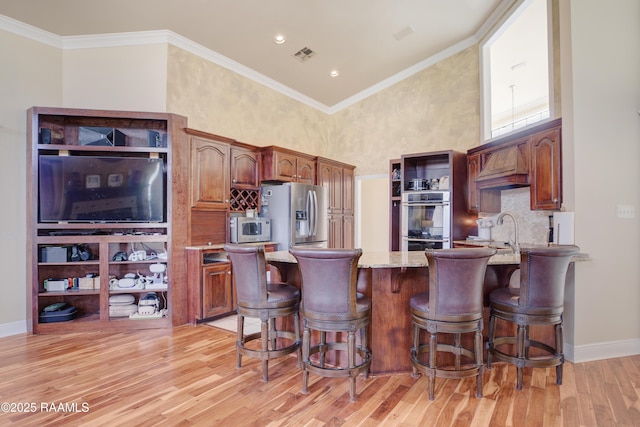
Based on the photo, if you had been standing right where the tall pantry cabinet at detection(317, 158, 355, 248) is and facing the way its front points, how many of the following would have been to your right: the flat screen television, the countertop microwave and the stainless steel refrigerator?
3

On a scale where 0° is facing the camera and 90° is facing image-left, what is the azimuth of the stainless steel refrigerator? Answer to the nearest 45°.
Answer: approximately 315°

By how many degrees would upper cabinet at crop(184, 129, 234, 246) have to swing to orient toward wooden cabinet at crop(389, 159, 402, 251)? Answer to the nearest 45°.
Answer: approximately 45° to its left

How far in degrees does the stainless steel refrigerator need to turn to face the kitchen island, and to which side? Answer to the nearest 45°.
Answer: approximately 45° to its right

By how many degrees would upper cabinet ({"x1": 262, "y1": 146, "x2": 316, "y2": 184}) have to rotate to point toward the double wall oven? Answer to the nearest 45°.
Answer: approximately 45° to its left

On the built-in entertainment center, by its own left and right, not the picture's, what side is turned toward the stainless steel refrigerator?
left

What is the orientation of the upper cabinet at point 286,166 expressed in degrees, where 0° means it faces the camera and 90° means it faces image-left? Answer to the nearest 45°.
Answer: approximately 315°
